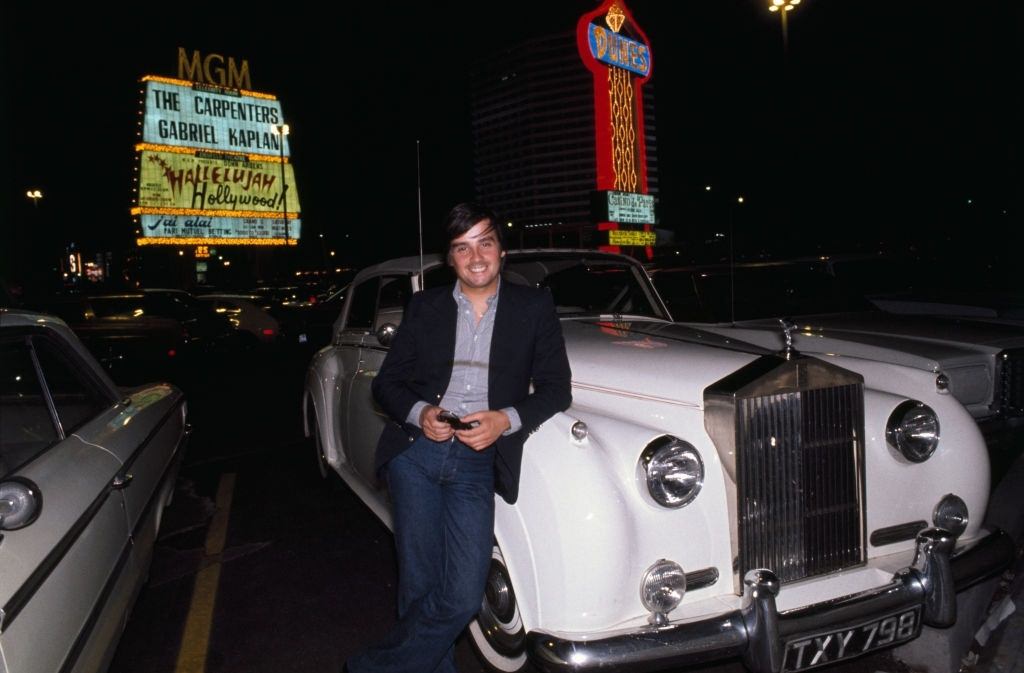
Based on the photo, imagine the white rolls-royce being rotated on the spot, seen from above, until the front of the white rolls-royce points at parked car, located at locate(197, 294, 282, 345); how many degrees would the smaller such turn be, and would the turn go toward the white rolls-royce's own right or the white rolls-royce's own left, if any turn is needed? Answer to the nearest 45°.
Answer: approximately 180°

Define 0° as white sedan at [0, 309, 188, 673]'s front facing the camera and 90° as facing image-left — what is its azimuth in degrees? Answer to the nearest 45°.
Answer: approximately 45°

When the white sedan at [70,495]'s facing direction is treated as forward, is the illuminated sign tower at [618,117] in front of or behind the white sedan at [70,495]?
behind

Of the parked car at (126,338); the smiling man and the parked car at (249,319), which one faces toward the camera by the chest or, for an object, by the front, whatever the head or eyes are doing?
the smiling man

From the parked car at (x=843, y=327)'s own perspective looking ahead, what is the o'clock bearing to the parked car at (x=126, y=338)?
the parked car at (x=126, y=338) is roughly at 5 o'clock from the parked car at (x=843, y=327).
